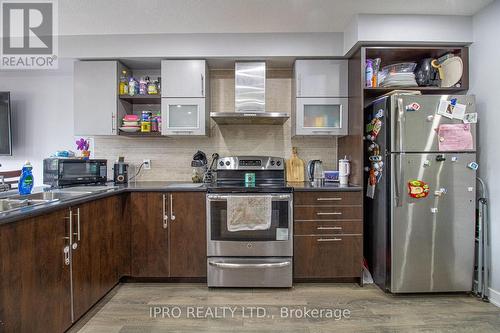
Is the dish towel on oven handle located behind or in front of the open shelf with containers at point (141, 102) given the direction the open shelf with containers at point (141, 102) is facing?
in front

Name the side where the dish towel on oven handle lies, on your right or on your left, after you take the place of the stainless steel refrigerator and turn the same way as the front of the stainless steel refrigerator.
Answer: on your right

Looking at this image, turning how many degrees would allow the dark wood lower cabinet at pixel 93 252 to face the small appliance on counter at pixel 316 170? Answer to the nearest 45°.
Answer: approximately 45° to its left

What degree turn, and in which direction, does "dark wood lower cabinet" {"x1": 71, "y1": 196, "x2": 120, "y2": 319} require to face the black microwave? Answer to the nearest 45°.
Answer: approximately 135° to its left

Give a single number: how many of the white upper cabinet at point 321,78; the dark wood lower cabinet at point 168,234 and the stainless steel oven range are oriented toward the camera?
3

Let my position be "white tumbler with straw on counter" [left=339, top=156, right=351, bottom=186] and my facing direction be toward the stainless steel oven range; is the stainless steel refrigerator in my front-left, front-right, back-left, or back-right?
back-left

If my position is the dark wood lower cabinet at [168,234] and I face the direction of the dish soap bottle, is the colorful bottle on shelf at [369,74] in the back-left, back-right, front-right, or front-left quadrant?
back-left

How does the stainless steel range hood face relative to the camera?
toward the camera

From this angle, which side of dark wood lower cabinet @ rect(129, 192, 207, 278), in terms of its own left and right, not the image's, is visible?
front

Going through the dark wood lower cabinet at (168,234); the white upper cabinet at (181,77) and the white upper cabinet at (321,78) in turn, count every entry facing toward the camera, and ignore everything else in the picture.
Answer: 3

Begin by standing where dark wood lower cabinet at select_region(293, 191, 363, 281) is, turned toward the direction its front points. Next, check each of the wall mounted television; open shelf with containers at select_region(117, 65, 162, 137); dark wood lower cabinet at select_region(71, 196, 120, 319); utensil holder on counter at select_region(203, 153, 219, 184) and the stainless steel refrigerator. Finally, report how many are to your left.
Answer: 1

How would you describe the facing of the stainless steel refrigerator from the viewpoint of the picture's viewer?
facing the viewer

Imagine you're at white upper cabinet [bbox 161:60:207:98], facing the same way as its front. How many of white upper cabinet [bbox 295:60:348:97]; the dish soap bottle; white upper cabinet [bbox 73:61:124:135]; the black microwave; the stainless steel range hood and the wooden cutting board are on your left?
3
